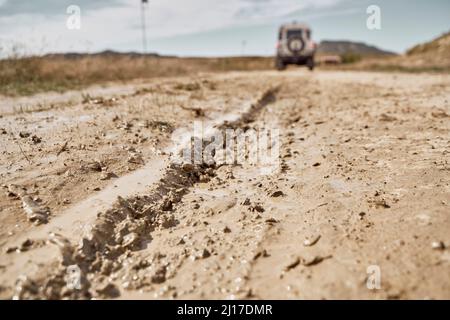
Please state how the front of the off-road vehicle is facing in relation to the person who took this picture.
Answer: facing away from the viewer

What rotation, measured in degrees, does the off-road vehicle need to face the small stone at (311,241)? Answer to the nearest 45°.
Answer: approximately 180°

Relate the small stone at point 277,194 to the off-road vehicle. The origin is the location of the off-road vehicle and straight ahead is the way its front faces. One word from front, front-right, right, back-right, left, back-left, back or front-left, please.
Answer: back
